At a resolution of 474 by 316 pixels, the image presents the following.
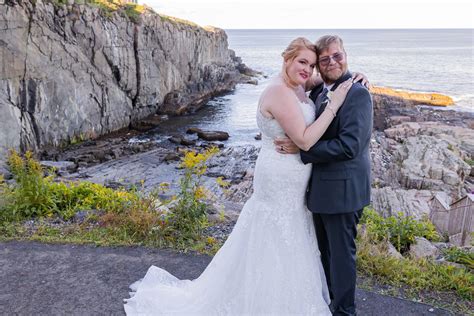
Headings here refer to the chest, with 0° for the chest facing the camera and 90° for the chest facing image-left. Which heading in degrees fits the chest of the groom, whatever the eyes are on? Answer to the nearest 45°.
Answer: approximately 45°

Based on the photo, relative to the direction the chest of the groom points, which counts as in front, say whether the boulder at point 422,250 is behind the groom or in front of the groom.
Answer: behind

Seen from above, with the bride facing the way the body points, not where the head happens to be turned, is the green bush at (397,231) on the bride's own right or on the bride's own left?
on the bride's own left

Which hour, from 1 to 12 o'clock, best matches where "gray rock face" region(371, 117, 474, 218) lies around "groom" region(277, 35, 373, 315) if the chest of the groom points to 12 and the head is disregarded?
The gray rock face is roughly at 5 o'clock from the groom.

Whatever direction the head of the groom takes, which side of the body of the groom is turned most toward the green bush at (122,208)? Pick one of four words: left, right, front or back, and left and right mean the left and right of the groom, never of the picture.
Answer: right

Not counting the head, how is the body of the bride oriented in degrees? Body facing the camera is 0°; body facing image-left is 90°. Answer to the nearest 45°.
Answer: approximately 270°
